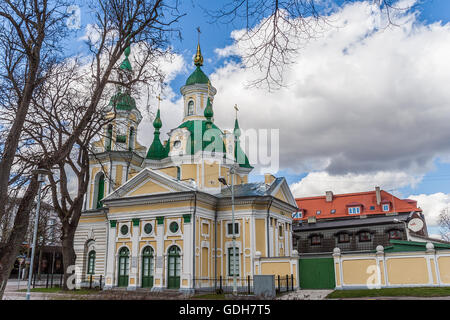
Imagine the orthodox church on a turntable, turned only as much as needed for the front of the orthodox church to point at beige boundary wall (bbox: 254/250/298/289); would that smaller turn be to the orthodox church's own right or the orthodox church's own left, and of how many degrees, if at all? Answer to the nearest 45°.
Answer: approximately 90° to the orthodox church's own left

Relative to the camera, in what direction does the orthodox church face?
facing the viewer and to the left of the viewer

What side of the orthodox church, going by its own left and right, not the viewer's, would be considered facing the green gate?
left
